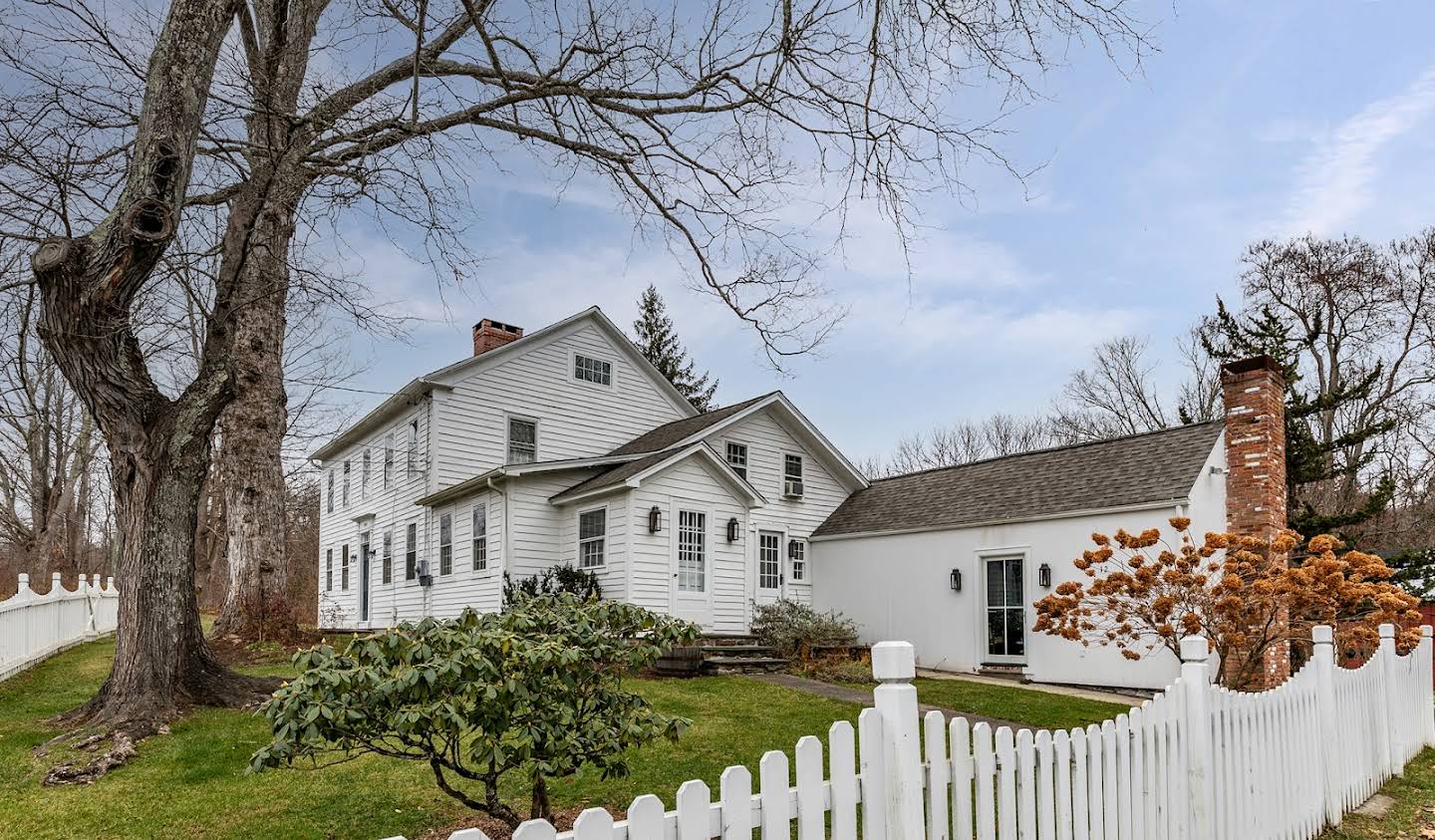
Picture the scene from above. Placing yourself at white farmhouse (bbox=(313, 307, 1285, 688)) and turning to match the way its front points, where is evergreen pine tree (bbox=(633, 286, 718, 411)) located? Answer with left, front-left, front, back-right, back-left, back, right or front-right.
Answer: back-right

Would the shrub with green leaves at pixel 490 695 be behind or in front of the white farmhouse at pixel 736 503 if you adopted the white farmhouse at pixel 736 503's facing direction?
in front

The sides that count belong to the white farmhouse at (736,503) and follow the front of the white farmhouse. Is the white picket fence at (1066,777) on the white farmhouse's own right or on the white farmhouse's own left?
on the white farmhouse's own left

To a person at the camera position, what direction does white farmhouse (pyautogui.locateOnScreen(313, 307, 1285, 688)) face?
facing the viewer and to the left of the viewer

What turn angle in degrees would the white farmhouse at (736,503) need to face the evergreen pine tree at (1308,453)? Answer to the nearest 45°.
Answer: approximately 135° to its left

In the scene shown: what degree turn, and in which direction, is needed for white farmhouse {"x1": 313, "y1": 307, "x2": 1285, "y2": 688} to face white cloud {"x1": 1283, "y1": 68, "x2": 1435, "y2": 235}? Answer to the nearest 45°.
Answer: approximately 135° to its left
